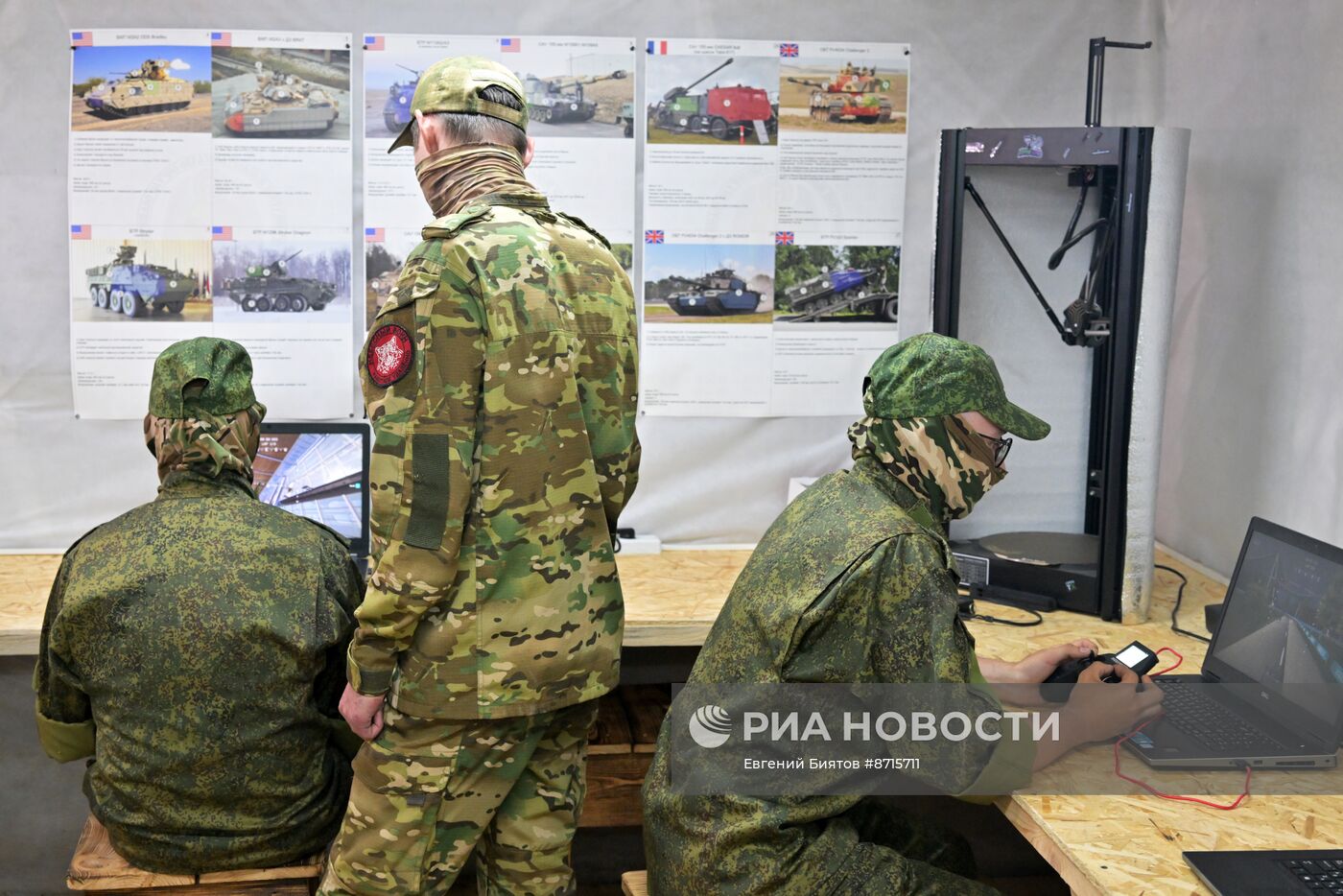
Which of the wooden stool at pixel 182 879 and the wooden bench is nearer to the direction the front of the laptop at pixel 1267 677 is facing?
the wooden stool

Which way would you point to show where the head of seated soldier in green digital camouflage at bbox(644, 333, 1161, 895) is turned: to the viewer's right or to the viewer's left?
to the viewer's right

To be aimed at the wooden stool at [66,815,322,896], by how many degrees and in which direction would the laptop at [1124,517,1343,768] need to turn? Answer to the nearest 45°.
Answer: approximately 45° to its right

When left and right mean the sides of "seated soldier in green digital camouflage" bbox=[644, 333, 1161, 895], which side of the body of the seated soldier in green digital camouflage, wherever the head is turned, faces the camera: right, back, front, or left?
right

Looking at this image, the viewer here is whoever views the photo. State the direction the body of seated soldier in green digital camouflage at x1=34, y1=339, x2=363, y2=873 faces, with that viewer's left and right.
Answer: facing away from the viewer

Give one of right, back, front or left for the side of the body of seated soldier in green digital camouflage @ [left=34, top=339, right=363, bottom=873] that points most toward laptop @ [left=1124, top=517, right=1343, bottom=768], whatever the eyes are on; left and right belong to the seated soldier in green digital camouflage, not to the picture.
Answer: right

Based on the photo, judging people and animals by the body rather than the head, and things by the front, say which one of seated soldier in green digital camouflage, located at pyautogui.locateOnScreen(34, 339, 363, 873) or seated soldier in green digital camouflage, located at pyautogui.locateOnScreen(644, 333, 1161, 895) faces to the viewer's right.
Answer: seated soldier in green digital camouflage, located at pyautogui.locateOnScreen(644, 333, 1161, 895)

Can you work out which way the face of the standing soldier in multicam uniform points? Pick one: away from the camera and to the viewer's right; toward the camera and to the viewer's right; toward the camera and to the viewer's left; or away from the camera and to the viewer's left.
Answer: away from the camera and to the viewer's left

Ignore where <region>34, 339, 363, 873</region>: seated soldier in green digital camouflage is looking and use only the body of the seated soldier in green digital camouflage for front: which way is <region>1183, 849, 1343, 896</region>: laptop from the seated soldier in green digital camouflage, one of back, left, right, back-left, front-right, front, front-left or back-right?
back-right
